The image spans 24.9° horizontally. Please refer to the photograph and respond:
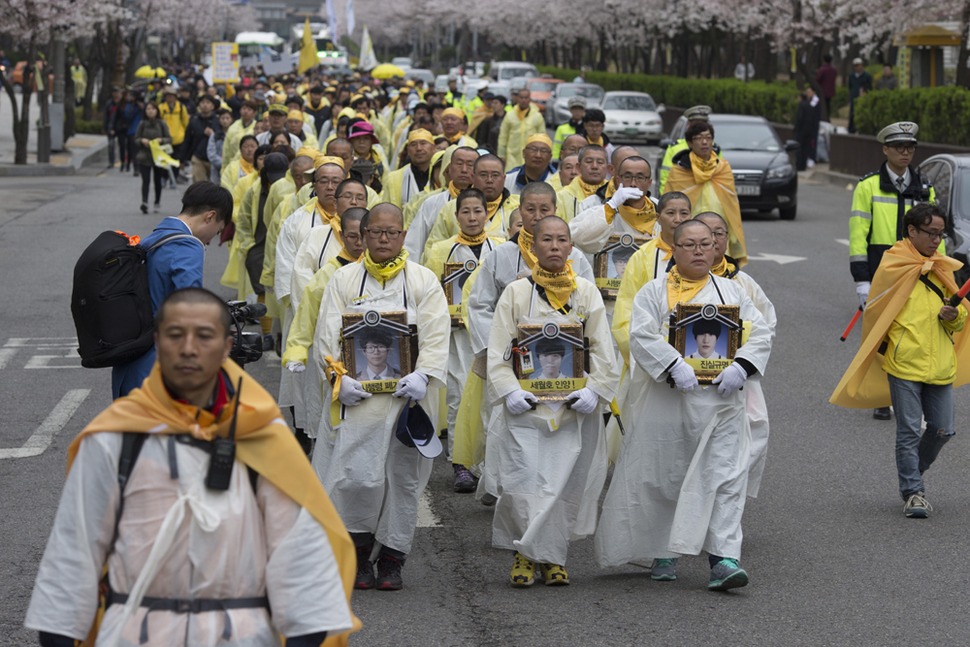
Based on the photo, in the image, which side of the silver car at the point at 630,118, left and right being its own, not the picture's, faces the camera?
front

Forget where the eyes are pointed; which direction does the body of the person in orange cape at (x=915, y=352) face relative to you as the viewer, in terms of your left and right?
facing the viewer and to the right of the viewer

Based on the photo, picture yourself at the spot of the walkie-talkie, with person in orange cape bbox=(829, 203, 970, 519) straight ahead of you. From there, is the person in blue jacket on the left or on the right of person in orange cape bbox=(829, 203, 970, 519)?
left

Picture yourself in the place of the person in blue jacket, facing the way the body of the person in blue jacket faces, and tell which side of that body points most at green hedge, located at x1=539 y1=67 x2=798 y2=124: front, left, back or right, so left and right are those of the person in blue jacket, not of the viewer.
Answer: left

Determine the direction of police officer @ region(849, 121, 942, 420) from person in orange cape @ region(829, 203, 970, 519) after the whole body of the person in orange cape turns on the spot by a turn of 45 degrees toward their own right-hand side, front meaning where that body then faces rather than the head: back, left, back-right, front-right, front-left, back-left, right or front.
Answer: back

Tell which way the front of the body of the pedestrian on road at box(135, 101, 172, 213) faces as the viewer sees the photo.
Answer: toward the camera

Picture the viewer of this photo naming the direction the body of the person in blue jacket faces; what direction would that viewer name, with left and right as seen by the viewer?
facing to the right of the viewer

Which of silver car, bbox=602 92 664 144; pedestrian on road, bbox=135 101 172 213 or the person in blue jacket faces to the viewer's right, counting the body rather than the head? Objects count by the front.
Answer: the person in blue jacket

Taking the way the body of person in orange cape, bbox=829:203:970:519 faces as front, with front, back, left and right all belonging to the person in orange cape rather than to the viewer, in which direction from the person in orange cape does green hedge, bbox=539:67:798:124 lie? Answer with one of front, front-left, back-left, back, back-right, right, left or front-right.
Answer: back-left

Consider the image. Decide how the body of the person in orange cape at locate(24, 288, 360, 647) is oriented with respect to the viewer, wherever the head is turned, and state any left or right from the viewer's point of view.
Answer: facing the viewer

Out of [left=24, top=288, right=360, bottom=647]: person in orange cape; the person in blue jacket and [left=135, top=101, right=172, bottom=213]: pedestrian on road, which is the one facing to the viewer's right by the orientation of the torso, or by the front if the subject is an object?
the person in blue jacket

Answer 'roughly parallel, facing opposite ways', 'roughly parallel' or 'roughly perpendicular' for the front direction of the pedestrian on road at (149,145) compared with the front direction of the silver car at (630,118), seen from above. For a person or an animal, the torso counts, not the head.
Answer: roughly parallel

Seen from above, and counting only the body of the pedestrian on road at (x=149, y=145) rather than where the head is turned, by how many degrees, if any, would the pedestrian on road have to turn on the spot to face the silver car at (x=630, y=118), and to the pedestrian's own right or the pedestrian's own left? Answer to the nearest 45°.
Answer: approximately 135° to the pedestrian's own left

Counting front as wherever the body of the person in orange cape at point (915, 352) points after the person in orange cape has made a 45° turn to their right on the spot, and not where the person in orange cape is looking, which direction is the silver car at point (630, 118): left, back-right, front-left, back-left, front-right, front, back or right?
back

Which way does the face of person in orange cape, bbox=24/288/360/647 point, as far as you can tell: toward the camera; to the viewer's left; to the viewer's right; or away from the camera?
toward the camera

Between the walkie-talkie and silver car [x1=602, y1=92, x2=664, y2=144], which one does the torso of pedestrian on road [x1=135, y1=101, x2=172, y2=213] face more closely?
the walkie-talkie

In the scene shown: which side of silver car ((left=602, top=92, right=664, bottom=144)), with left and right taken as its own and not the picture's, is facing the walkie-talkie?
front

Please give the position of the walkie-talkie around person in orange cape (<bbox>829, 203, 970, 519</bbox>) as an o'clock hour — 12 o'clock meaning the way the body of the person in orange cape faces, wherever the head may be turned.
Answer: The walkie-talkie is roughly at 2 o'clock from the person in orange cape.

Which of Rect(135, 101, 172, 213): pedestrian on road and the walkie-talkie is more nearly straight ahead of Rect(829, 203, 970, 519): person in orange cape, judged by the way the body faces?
the walkie-talkie

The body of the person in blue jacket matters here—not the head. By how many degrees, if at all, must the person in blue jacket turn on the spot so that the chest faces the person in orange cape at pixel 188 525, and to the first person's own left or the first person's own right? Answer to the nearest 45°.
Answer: approximately 90° to the first person's own right
